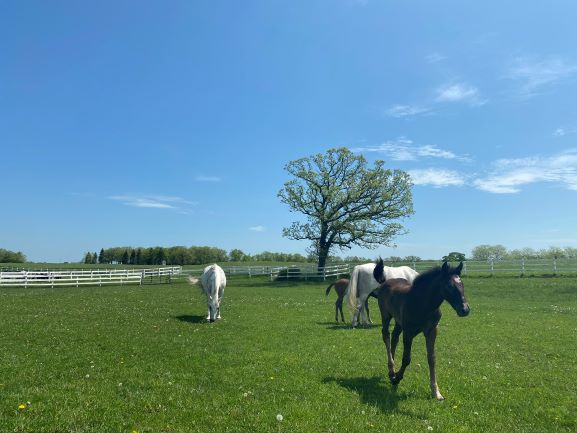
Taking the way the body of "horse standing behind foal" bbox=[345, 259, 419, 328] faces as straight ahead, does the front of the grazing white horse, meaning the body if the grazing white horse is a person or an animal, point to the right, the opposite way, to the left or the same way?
to the right

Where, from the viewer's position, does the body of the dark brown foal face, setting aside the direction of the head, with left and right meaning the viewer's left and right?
facing the viewer and to the right of the viewer

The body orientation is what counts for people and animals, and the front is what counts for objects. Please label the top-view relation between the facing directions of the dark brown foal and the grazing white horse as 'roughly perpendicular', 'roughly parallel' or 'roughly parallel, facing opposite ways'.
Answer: roughly parallel

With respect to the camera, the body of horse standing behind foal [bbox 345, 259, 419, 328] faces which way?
to the viewer's right

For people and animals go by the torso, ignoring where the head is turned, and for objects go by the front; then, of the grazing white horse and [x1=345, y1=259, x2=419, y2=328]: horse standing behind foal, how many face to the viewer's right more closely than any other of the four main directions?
1

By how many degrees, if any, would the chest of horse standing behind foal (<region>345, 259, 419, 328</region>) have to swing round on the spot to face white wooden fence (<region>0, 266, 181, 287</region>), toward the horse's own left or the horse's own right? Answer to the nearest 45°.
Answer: approximately 135° to the horse's own left

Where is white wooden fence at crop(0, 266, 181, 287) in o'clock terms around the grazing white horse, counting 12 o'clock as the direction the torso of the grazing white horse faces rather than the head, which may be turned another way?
The white wooden fence is roughly at 5 o'clock from the grazing white horse.

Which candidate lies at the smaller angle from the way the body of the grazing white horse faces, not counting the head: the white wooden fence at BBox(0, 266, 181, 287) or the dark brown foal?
the dark brown foal

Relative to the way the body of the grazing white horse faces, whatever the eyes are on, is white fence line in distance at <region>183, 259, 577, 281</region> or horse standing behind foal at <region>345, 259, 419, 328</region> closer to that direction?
the horse standing behind foal

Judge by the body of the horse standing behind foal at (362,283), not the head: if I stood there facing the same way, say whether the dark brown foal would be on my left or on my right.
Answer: on my right

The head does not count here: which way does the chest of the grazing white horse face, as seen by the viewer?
toward the camera

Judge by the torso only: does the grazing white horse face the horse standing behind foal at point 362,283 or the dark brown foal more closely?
the dark brown foal

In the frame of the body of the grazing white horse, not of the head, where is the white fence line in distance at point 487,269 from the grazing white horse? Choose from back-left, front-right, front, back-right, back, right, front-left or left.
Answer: back-left

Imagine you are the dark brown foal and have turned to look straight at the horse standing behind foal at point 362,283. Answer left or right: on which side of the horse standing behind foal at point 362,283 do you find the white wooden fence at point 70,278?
left

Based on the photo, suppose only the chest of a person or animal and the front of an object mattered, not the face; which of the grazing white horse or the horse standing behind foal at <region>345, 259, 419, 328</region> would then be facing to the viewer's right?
the horse standing behind foal

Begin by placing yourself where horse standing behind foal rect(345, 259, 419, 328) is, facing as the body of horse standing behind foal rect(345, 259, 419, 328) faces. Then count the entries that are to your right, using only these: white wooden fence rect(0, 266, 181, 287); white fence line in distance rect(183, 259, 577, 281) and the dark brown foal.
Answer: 1
